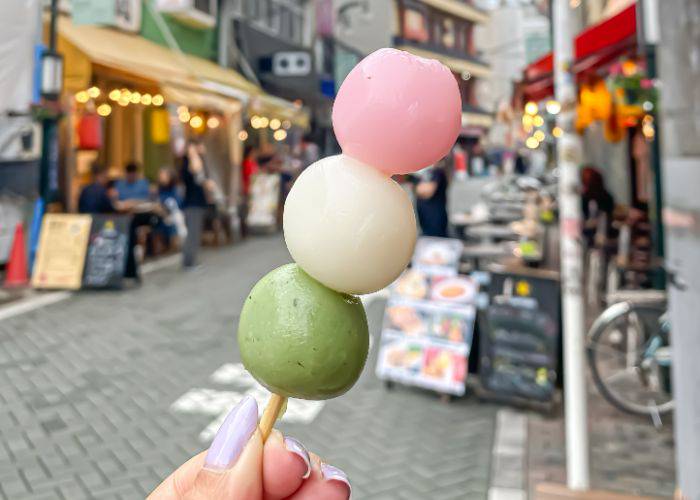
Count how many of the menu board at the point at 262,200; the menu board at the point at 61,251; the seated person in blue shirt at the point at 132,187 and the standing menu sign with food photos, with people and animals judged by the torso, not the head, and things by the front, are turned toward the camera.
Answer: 4

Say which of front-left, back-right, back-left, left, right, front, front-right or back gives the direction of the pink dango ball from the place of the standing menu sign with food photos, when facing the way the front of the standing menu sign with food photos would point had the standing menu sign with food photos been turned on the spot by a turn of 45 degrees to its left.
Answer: front-right

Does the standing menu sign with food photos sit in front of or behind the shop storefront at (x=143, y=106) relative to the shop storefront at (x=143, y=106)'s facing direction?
in front

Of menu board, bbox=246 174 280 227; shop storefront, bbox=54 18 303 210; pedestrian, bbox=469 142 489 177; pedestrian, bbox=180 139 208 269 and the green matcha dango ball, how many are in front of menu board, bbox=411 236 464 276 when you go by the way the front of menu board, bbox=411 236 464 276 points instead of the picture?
1

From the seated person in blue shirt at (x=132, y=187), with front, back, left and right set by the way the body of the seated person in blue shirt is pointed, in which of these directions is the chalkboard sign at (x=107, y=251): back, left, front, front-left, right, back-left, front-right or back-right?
front

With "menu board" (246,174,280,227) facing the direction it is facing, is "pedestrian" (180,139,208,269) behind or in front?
in front

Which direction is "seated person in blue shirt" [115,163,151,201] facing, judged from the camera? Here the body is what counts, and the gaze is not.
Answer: toward the camera

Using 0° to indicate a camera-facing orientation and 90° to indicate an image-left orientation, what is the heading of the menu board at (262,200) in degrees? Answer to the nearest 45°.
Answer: approximately 0°

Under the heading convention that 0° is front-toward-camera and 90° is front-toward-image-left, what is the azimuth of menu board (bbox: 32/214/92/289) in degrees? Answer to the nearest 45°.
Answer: approximately 0°

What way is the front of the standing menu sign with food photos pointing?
toward the camera

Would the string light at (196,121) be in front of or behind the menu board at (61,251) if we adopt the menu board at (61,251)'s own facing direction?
behind

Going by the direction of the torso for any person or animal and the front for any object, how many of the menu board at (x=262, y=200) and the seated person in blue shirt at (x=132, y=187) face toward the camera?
2

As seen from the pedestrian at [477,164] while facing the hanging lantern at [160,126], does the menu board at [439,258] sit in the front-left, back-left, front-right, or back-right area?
front-left

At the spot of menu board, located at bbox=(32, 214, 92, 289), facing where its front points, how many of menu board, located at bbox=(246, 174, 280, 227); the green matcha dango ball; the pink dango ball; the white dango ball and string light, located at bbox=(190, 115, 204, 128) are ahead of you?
3

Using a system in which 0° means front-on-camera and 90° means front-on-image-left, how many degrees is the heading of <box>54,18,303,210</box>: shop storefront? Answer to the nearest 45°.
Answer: approximately 315°

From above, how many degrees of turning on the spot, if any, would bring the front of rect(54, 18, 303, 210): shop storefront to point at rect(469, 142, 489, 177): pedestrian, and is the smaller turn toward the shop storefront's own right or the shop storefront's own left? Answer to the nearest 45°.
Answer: approximately 90° to the shop storefront's own left

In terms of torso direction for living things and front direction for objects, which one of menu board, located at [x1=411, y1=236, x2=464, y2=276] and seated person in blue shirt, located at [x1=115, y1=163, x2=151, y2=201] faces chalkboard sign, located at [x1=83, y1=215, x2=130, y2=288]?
the seated person in blue shirt
